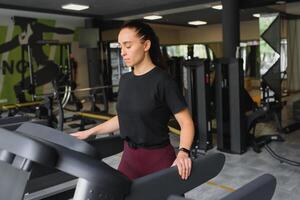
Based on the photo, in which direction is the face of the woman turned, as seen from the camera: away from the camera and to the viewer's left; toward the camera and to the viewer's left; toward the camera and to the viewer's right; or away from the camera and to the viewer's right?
toward the camera and to the viewer's left

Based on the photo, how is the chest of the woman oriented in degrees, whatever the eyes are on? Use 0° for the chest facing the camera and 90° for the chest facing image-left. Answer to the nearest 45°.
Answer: approximately 45°

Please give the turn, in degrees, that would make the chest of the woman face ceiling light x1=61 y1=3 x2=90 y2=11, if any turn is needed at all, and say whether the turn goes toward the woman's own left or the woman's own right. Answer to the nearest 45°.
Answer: approximately 135° to the woman's own right
